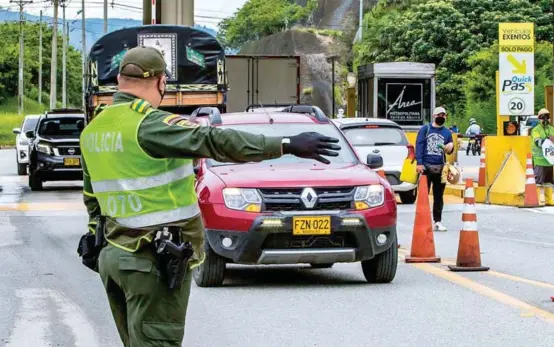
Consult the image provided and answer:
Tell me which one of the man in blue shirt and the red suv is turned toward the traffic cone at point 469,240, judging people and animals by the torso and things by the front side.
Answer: the man in blue shirt

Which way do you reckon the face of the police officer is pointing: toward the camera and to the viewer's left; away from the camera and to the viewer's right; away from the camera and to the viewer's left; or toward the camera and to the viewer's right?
away from the camera and to the viewer's right

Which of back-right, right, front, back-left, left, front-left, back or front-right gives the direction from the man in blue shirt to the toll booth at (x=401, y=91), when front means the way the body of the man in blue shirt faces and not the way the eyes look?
back

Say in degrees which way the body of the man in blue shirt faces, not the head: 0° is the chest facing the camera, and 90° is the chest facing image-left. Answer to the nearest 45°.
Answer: approximately 0°

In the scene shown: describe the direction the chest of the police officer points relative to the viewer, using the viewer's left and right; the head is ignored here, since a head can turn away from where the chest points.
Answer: facing away from the viewer and to the right of the viewer

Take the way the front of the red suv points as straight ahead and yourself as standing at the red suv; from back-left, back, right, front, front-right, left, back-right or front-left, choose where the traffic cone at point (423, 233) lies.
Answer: back-left

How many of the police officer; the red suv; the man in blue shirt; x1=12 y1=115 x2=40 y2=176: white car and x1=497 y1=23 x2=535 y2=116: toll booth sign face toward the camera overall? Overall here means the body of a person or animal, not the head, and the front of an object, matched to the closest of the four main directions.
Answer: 4

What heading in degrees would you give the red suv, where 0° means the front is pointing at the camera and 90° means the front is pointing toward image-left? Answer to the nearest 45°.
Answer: approximately 0°

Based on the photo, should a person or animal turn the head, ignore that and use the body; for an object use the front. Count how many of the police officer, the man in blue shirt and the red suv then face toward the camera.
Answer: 2

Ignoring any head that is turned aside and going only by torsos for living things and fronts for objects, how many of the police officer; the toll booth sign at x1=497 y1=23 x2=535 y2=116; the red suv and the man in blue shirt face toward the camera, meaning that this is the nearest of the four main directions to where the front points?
3

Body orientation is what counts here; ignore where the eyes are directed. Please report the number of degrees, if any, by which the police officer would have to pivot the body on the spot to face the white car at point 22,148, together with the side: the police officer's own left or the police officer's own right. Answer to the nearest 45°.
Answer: approximately 45° to the police officer's own left

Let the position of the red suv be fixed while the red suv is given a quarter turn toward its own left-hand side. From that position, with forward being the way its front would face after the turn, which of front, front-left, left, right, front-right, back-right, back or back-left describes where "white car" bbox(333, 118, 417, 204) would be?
left

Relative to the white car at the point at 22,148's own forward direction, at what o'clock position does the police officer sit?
The police officer is roughly at 12 o'clock from the white car.
